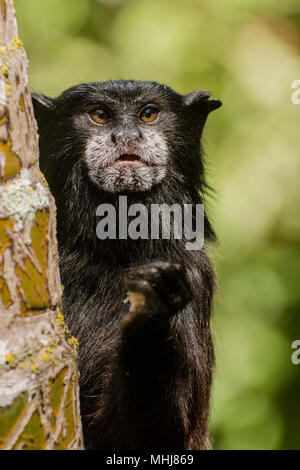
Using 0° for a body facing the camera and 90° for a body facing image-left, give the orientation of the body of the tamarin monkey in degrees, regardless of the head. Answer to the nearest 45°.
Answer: approximately 0°
